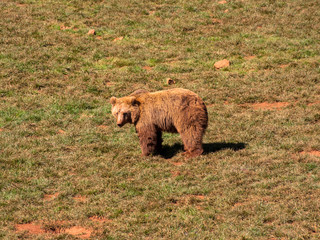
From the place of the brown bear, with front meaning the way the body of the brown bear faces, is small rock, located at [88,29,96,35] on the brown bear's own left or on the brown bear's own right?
on the brown bear's own right

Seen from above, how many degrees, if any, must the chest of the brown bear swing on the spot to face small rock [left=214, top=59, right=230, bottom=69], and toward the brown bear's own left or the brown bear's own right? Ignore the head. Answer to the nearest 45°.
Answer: approximately 90° to the brown bear's own right

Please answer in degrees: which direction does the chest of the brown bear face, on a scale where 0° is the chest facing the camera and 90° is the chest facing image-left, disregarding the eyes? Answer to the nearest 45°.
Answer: approximately 90°

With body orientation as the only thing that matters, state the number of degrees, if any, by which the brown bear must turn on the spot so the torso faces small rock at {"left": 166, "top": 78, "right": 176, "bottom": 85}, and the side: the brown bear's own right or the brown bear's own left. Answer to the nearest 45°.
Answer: approximately 90° to the brown bear's own right

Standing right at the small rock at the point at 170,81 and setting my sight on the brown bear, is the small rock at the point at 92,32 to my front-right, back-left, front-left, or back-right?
back-right
